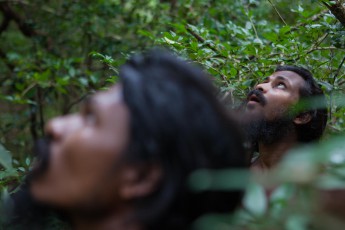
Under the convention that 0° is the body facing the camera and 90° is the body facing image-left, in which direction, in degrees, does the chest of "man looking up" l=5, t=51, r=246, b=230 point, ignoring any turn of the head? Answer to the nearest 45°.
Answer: approximately 90°

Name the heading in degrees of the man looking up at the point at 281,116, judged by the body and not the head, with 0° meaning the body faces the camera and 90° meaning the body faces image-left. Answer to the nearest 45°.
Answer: approximately 45°

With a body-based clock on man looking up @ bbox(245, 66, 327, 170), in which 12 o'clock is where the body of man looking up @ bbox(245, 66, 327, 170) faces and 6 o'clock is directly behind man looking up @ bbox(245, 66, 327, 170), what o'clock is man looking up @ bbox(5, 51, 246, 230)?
man looking up @ bbox(5, 51, 246, 230) is roughly at 11 o'clock from man looking up @ bbox(245, 66, 327, 170).

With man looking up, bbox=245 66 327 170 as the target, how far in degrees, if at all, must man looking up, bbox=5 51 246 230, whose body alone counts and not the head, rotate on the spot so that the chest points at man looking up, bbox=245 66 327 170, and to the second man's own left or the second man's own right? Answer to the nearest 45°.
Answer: approximately 135° to the second man's own right

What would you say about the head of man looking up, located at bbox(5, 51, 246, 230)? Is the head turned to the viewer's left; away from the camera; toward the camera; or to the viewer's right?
to the viewer's left

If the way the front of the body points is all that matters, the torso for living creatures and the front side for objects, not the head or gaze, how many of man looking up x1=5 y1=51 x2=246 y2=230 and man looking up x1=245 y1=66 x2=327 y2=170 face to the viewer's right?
0
